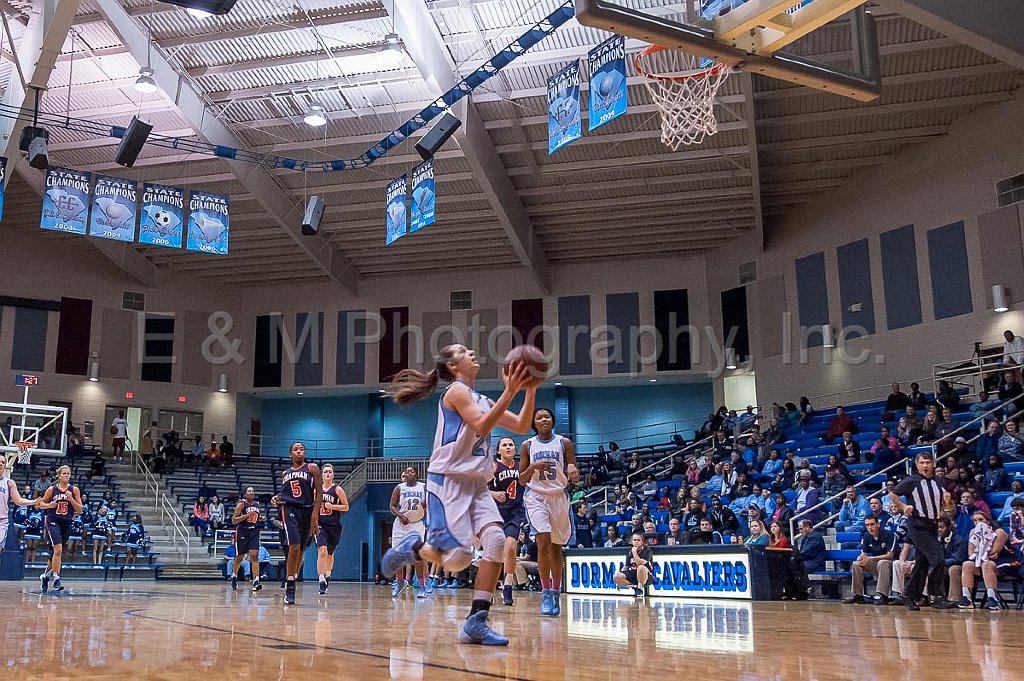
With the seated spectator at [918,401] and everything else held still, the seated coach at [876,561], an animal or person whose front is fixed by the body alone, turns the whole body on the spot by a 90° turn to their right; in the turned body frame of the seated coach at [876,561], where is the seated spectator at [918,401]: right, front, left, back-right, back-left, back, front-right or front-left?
front-right

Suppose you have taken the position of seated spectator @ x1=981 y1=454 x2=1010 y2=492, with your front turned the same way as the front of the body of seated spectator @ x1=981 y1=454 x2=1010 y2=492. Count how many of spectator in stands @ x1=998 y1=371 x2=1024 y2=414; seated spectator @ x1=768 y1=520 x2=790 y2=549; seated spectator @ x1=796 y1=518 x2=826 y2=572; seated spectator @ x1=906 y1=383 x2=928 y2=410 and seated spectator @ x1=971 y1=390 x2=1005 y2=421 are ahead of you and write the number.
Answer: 2

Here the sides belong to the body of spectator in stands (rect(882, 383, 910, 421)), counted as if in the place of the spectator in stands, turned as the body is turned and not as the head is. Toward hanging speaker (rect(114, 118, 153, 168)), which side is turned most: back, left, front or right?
front

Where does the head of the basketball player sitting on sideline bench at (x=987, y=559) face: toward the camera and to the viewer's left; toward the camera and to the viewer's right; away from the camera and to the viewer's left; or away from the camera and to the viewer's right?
toward the camera and to the viewer's left

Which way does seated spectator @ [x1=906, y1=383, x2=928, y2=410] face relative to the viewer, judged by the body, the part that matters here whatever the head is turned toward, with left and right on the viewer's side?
facing the viewer and to the left of the viewer

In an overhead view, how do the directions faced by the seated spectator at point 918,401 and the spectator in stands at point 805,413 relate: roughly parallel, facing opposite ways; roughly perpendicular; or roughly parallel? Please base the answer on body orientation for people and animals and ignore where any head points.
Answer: roughly parallel

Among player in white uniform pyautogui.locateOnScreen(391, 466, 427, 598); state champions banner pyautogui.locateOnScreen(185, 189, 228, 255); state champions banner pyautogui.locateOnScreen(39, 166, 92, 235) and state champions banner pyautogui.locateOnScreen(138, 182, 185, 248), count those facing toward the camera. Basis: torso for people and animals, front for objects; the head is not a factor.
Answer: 4

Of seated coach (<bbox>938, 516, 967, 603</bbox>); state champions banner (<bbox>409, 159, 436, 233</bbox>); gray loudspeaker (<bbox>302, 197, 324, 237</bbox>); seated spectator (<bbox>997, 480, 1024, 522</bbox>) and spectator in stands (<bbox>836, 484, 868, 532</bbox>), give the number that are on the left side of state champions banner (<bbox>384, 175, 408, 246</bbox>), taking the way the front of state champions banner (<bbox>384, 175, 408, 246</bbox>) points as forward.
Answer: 4

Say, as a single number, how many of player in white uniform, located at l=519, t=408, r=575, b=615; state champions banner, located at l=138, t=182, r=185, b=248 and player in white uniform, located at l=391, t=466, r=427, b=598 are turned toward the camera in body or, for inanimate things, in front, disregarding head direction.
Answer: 3

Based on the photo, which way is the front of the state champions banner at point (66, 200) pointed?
toward the camera

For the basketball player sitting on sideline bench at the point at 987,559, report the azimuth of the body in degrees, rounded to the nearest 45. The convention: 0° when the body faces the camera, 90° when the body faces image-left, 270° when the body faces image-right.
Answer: approximately 45°

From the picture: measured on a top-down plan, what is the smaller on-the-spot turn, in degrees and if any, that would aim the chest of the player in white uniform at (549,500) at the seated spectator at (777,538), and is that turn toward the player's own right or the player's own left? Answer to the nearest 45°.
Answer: approximately 135° to the player's own left

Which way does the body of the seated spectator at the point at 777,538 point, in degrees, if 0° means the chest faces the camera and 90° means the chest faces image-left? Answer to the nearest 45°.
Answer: approximately 45°

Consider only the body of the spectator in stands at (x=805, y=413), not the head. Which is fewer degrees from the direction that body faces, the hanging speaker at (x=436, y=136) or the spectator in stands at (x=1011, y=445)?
the hanging speaker

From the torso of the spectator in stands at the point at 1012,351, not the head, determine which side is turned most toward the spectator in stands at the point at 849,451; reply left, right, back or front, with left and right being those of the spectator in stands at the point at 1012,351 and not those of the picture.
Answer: front
